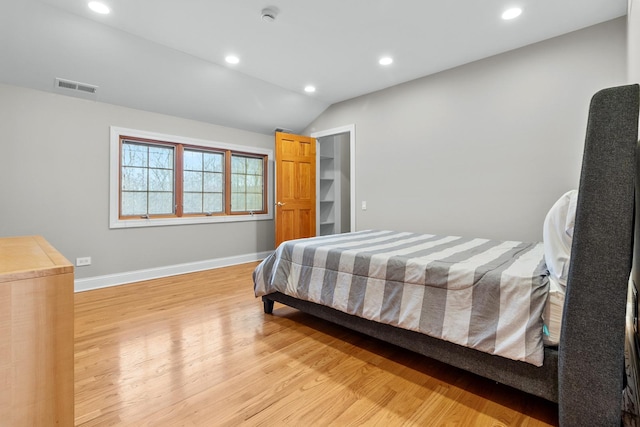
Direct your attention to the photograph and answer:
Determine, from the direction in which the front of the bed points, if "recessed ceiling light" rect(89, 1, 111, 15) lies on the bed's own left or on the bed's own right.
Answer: on the bed's own left

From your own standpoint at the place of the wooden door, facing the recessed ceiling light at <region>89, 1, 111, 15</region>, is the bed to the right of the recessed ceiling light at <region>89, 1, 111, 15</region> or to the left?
left

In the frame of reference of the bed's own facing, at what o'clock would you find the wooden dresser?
The wooden dresser is roughly at 9 o'clock from the bed.

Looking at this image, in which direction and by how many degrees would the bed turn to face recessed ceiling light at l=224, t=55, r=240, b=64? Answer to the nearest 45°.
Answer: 0° — it already faces it

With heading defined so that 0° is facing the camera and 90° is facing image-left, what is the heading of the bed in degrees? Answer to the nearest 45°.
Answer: approximately 135°

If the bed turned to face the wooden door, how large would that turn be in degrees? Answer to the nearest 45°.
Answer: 0° — it already faces it
